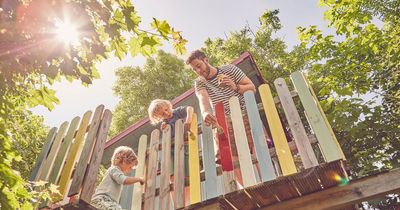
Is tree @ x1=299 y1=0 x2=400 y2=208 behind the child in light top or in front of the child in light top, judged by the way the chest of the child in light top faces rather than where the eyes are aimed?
in front

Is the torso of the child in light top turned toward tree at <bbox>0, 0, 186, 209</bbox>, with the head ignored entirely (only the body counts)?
no

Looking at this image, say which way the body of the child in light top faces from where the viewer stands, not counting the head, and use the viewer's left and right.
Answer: facing to the right of the viewer
